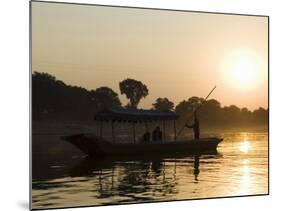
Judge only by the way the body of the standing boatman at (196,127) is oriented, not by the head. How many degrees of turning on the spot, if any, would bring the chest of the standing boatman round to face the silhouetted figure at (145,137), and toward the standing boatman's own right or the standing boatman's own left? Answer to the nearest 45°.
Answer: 0° — they already face them

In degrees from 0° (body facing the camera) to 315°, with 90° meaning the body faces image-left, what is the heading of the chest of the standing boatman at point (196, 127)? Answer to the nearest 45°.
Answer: approximately 90°
